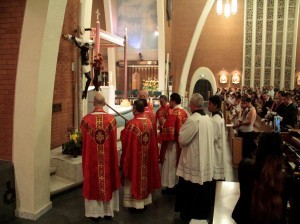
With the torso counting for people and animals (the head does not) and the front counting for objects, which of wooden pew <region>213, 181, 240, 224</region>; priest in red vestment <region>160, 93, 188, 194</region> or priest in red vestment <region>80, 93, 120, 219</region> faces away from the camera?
priest in red vestment <region>80, 93, 120, 219</region>

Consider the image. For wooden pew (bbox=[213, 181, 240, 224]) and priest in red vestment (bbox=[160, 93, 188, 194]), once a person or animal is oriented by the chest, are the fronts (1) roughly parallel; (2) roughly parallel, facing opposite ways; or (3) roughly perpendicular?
roughly parallel

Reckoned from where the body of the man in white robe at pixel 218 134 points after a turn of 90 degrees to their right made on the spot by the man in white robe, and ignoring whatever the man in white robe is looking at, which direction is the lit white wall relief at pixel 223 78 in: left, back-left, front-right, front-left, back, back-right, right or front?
front

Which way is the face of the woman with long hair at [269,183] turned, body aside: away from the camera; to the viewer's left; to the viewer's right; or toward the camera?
away from the camera

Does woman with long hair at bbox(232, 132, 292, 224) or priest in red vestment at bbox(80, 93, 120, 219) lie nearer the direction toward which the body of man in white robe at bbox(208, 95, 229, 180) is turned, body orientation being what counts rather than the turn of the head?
the priest in red vestment

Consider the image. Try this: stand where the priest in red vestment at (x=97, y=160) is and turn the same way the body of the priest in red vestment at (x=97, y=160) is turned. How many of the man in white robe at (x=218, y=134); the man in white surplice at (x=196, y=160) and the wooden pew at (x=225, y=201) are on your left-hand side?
0

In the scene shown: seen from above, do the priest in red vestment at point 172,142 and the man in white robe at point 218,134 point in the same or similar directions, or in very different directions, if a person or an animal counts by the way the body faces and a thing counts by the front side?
same or similar directions

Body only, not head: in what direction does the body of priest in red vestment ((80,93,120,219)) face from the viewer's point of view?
away from the camera

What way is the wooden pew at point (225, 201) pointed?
to the viewer's left

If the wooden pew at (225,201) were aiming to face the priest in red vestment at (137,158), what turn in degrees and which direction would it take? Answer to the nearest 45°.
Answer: approximately 45° to its right

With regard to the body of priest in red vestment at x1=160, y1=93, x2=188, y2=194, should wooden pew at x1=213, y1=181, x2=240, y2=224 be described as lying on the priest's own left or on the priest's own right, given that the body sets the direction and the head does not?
on the priest's own left

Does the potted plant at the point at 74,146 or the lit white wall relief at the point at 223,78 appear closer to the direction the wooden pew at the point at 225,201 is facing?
the potted plant

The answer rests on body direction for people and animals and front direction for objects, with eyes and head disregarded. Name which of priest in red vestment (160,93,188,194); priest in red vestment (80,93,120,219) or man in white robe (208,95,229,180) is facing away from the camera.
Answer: priest in red vestment (80,93,120,219)

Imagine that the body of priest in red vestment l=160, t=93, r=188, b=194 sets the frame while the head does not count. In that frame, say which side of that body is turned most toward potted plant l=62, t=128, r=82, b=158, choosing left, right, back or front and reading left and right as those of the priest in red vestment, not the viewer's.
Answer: front

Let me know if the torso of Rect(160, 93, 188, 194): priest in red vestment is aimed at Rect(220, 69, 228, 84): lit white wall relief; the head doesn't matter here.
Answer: no

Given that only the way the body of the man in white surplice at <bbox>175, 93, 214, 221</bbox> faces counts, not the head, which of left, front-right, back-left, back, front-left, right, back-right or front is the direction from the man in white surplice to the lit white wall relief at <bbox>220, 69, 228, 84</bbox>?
front-right

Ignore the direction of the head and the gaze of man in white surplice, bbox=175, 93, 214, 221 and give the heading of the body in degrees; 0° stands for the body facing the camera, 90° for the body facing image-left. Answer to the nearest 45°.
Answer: approximately 135°

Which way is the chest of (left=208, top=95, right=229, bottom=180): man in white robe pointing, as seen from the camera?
to the viewer's left
